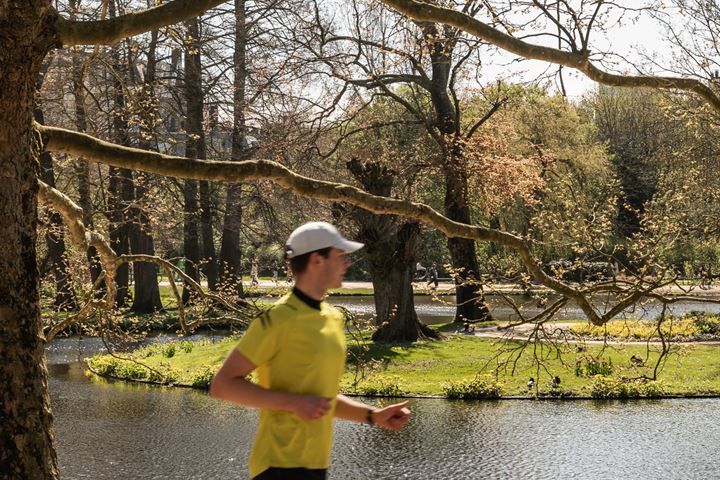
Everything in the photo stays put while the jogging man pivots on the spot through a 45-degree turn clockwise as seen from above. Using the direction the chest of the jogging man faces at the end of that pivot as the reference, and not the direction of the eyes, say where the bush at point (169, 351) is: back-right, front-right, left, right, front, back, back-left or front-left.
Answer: back-left

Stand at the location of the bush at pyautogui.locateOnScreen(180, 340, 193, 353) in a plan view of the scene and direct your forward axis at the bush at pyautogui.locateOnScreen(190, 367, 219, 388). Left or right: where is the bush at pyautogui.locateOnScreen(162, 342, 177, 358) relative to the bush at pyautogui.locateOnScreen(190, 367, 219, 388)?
right

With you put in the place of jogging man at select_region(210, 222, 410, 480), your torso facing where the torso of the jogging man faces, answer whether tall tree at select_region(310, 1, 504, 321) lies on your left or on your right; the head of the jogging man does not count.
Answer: on your left

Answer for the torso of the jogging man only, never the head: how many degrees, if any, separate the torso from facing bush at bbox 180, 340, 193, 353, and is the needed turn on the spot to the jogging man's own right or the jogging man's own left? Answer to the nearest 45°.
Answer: approximately 90° to the jogging man's own left

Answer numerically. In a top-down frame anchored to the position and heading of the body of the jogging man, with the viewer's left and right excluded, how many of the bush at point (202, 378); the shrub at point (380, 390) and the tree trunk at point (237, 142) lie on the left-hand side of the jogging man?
3

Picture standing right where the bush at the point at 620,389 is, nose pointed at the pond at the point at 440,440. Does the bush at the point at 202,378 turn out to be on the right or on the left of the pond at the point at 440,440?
right

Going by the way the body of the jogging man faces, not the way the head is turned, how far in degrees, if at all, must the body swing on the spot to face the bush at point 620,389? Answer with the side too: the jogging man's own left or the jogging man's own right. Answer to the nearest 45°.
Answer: approximately 45° to the jogging man's own left

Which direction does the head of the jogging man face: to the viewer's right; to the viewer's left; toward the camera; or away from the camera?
to the viewer's right

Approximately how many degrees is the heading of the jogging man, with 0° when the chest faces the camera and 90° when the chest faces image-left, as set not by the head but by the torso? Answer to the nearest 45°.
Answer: approximately 270°

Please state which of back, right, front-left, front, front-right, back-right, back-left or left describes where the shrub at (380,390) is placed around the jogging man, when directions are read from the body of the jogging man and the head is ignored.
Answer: left

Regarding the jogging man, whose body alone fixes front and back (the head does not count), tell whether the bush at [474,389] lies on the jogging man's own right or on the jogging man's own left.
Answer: on the jogging man's own left

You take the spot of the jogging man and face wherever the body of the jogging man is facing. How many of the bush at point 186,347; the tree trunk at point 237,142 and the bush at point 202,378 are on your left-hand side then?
3
